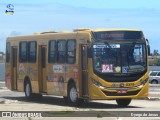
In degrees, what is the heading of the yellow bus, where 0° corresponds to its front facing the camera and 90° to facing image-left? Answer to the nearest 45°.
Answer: approximately 315°
